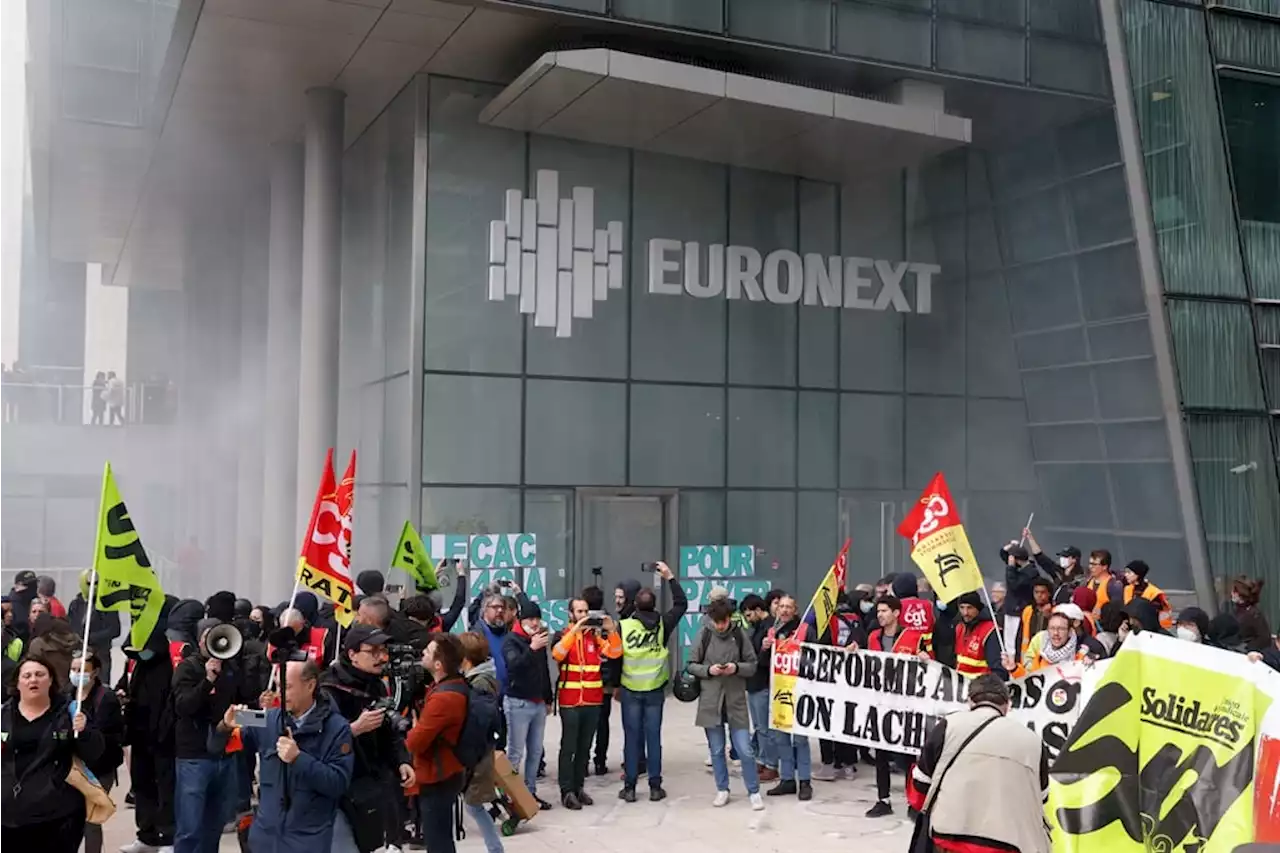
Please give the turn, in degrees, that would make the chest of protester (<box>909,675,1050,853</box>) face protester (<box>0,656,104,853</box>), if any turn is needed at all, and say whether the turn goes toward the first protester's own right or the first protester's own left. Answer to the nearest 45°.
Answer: approximately 90° to the first protester's own left

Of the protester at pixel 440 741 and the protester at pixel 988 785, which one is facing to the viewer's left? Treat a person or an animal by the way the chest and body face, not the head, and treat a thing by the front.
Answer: the protester at pixel 440 741

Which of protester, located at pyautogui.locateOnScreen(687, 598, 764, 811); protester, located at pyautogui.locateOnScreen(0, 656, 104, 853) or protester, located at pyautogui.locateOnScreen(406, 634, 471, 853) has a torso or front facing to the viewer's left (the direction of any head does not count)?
protester, located at pyautogui.locateOnScreen(406, 634, 471, 853)

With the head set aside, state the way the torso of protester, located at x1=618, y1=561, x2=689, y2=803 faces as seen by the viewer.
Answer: away from the camera

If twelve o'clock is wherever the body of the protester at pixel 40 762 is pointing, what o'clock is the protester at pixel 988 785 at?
the protester at pixel 988 785 is roughly at 10 o'clock from the protester at pixel 40 762.
